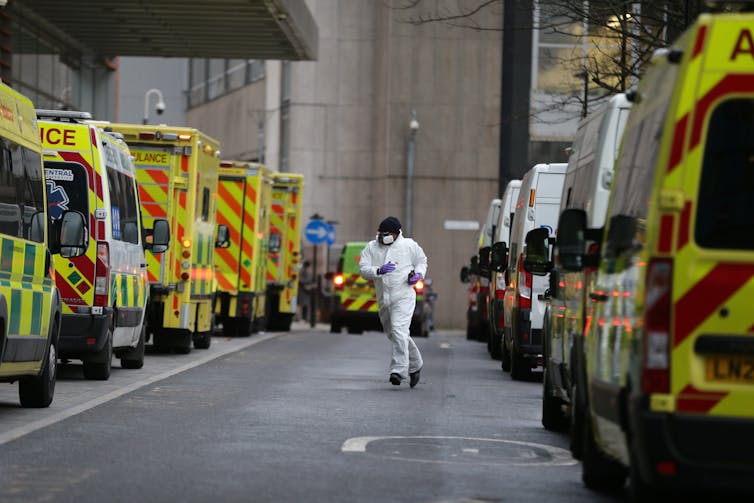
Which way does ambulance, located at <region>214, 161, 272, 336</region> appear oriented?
away from the camera

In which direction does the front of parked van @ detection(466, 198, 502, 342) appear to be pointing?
away from the camera

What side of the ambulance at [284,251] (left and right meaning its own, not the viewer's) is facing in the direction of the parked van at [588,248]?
back

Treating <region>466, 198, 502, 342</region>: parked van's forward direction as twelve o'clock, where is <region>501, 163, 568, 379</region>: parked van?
<region>501, 163, 568, 379</region>: parked van is roughly at 6 o'clock from <region>466, 198, 502, 342</region>: parked van.

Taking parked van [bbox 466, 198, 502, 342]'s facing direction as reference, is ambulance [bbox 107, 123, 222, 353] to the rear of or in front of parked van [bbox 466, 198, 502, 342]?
to the rear

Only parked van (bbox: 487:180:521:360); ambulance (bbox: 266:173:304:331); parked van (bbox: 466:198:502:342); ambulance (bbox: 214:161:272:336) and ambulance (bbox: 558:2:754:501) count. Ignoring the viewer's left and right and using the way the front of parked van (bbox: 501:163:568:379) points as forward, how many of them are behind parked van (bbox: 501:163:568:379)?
1

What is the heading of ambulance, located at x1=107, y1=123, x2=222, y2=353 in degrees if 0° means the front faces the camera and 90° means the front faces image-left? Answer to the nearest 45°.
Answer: approximately 180°

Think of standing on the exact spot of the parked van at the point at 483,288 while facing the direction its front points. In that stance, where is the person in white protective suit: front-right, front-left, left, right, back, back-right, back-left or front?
back

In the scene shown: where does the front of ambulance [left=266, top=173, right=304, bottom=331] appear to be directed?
away from the camera

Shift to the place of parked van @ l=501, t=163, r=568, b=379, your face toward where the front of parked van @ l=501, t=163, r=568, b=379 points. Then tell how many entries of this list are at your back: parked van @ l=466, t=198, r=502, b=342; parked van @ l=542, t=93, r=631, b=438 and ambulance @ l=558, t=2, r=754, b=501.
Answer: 2

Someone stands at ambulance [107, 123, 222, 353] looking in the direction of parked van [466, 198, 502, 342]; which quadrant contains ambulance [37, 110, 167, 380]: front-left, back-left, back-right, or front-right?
back-right

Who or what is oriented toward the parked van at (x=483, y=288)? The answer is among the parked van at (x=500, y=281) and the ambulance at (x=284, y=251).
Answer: the parked van at (x=500, y=281)

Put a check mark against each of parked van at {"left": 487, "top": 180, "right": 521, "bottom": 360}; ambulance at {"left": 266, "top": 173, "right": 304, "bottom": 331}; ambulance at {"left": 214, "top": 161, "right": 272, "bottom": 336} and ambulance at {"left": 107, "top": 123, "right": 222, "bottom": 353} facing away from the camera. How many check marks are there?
4

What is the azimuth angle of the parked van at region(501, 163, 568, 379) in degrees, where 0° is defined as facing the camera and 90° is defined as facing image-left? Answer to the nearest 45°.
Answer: approximately 180°

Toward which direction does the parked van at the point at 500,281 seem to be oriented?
away from the camera

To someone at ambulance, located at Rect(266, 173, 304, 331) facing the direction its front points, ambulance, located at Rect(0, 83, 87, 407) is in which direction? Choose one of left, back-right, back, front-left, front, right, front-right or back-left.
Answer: back
